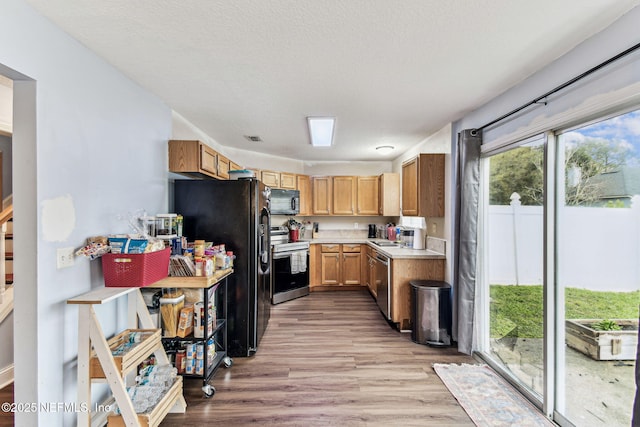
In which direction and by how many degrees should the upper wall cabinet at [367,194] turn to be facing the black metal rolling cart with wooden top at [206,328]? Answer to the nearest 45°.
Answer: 0° — it already faces it

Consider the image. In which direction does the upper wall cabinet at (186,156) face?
to the viewer's right

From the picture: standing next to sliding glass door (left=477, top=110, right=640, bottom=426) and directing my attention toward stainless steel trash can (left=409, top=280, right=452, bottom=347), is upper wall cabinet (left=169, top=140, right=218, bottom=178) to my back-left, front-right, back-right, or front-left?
front-left

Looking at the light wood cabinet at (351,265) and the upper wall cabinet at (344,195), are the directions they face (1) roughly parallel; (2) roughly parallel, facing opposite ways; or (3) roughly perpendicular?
roughly parallel

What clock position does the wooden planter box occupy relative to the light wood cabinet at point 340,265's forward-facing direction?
The wooden planter box is roughly at 11 o'clock from the light wood cabinet.

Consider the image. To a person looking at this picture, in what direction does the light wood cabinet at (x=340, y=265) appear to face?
facing the viewer

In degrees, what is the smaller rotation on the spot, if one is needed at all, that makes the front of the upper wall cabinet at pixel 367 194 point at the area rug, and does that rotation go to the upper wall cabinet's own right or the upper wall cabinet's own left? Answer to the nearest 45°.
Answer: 0° — it already faces it

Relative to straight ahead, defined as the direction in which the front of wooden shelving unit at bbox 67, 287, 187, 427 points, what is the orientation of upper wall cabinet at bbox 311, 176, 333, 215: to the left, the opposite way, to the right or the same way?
to the right

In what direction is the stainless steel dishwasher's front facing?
to the viewer's left

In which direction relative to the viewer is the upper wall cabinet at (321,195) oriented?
toward the camera

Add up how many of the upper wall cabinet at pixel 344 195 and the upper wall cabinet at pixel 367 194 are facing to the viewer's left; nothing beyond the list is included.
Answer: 0

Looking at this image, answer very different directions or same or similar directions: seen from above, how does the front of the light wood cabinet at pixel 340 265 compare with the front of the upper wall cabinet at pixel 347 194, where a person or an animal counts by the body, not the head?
same or similar directions

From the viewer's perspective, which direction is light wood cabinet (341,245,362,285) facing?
toward the camera

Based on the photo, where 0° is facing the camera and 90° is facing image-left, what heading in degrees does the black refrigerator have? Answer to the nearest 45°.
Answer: approximately 270°
